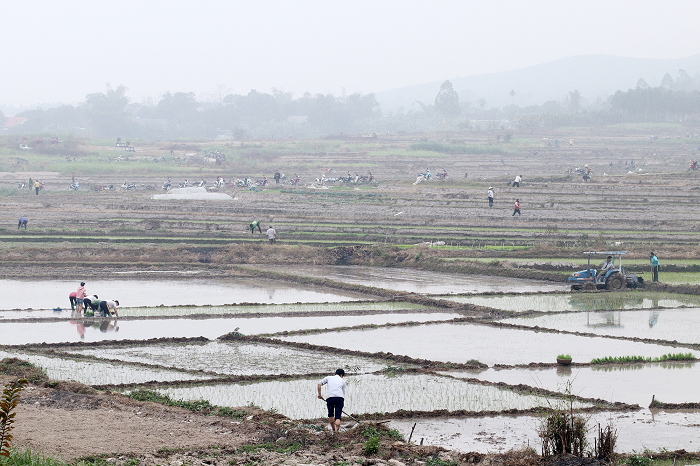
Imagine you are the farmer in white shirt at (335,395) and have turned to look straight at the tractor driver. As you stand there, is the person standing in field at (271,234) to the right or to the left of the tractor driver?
left

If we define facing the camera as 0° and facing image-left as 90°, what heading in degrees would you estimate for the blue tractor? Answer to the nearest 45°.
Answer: approximately 90°

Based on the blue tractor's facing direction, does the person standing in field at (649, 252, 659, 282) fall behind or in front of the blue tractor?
behind

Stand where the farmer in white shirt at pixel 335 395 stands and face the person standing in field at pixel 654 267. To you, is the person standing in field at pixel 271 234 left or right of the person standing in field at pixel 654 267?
left
